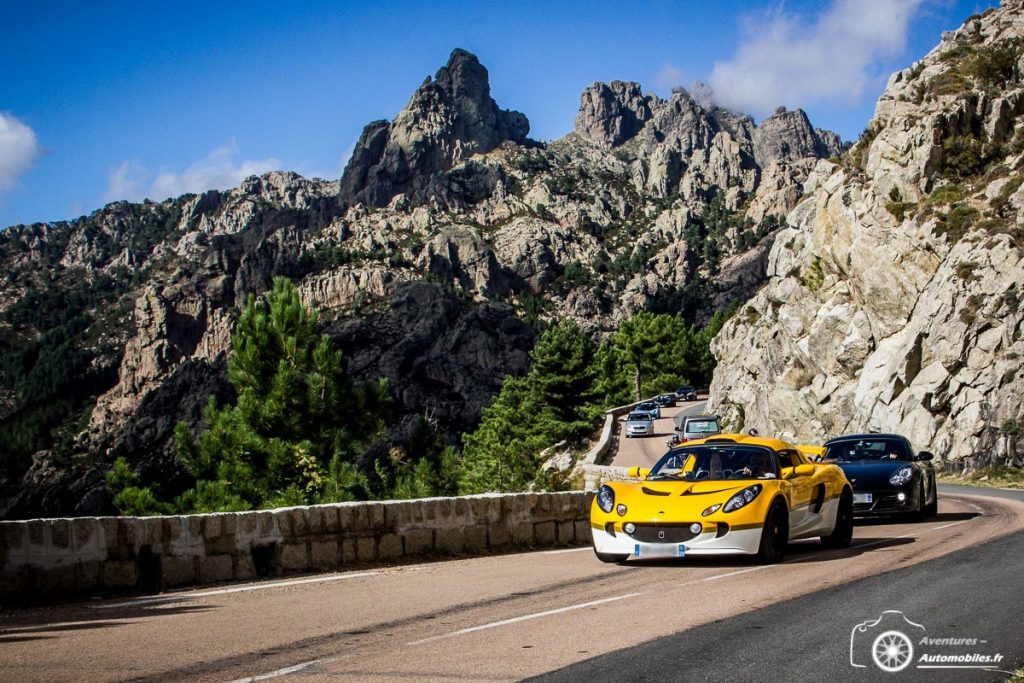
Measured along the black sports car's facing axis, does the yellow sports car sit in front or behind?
in front

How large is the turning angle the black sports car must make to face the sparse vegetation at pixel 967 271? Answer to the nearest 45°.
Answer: approximately 135° to its right

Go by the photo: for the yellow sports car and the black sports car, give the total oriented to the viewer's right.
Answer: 0

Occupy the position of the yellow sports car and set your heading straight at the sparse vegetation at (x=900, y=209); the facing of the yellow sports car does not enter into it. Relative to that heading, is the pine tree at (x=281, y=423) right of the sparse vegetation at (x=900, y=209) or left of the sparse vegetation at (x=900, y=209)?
left

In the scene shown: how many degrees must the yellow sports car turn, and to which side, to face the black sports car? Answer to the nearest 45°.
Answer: approximately 180°

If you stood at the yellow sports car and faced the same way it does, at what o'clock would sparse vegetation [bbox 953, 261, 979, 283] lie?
The sparse vegetation is roughly at 5 o'clock from the yellow sports car.

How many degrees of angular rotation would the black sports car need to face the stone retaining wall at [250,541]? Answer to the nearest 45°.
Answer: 0° — it already faces it

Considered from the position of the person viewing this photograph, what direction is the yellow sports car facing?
facing the viewer and to the left of the viewer

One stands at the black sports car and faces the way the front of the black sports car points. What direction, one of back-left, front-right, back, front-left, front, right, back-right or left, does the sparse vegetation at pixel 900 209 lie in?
back-right

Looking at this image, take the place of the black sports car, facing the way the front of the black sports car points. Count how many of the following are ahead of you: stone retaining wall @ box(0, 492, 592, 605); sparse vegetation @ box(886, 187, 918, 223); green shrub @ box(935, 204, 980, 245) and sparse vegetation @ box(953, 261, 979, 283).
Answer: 1
